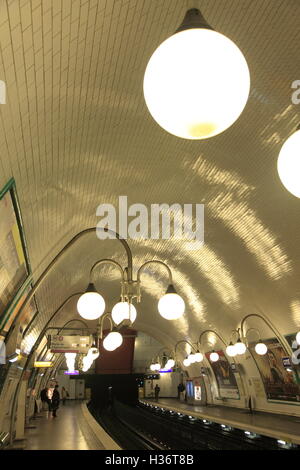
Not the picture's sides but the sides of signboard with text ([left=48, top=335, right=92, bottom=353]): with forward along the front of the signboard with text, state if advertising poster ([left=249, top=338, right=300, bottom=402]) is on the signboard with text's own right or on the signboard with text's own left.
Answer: on the signboard with text's own left

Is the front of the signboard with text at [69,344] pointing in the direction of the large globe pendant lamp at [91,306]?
yes

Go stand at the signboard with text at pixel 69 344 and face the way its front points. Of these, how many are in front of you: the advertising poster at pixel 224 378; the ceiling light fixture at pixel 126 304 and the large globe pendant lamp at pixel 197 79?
2

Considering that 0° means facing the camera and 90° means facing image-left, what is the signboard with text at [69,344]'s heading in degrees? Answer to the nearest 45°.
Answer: approximately 0°

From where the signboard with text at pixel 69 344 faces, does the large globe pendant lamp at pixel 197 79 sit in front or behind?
in front

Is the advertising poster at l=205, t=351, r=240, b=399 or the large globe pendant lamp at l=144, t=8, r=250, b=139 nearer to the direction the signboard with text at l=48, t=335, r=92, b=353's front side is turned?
the large globe pendant lamp

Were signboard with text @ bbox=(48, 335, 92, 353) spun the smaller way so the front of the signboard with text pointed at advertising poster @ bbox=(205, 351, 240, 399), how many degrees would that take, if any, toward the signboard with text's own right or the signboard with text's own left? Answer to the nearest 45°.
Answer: approximately 135° to the signboard with text's own left
